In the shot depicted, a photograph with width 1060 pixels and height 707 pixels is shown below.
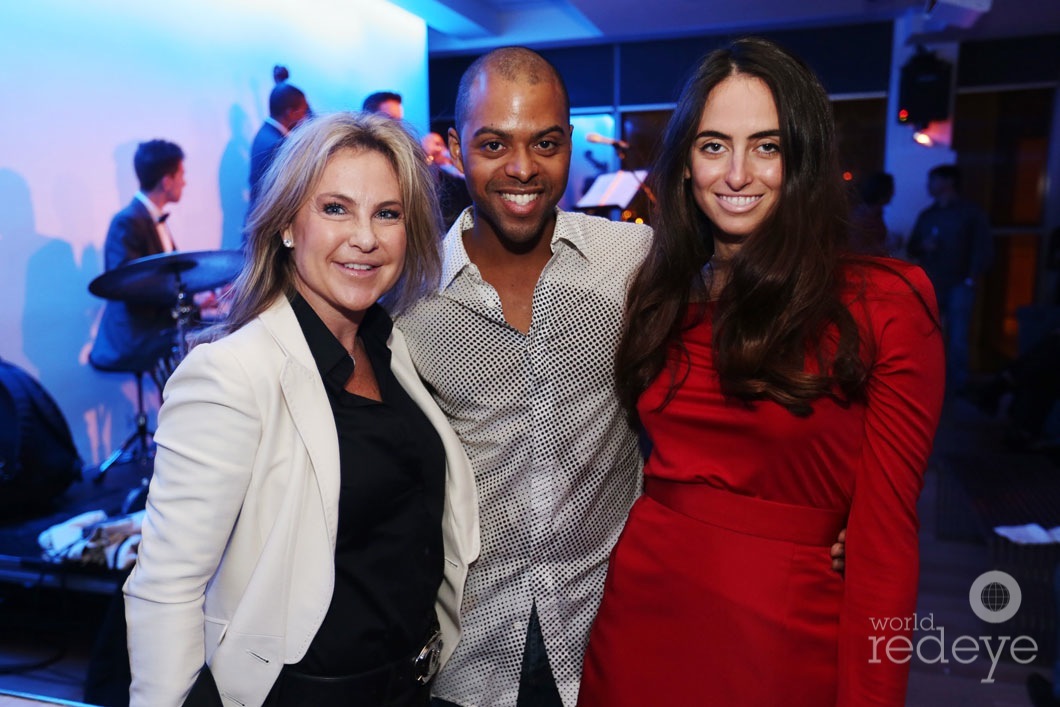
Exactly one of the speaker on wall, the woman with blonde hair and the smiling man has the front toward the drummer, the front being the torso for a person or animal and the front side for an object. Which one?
the speaker on wall

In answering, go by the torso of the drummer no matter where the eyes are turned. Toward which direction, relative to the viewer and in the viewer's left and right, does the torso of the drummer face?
facing to the right of the viewer

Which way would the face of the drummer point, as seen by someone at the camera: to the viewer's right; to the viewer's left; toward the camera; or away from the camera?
to the viewer's right

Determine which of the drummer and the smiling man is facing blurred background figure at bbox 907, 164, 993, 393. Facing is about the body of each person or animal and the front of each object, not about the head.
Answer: the drummer

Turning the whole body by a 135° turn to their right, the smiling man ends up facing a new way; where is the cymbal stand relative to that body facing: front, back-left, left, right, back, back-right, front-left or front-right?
front

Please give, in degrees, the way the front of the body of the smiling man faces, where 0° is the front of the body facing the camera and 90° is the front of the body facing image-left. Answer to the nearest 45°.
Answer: approximately 0°

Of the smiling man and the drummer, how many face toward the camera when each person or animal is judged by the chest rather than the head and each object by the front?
1

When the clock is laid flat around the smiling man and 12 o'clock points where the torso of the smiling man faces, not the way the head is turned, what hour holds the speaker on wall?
The speaker on wall is roughly at 7 o'clock from the smiling man.
